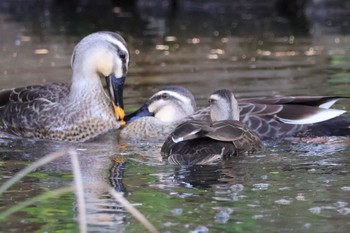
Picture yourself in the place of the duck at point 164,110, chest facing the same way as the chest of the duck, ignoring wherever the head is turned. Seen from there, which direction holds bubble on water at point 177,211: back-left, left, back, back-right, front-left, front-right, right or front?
left

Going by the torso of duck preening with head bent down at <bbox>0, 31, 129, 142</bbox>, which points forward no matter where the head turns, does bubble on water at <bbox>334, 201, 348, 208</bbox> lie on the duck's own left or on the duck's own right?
on the duck's own right

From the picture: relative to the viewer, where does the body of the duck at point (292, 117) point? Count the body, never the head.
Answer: to the viewer's left

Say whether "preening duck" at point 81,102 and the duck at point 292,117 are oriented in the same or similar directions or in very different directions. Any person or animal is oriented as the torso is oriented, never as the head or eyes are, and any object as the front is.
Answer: very different directions

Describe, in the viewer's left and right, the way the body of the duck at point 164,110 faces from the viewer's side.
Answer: facing to the left of the viewer

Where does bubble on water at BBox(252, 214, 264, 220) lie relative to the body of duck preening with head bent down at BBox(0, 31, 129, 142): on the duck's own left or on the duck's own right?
on the duck's own right

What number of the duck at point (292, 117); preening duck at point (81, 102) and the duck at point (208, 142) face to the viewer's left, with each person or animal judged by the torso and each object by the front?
1

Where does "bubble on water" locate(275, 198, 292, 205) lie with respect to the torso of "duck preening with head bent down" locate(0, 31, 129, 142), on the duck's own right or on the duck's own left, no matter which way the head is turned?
on the duck's own right

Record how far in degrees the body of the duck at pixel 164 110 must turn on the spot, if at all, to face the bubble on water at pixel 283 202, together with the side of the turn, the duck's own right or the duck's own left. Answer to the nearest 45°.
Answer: approximately 90° to the duck's own left

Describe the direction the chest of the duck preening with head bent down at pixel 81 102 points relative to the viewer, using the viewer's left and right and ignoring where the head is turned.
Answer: facing to the right of the viewer
